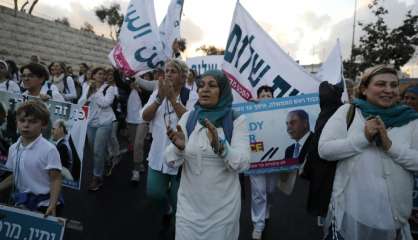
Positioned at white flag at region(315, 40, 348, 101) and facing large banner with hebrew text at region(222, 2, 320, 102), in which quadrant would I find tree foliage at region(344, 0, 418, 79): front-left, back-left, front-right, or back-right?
back-right

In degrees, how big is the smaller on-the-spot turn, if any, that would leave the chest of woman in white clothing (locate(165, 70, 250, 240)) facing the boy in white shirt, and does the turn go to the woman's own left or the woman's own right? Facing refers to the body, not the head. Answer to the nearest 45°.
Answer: approximately 45° to the woman's own right

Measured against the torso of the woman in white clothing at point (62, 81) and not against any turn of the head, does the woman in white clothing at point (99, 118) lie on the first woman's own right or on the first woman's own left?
on the first woman's own left

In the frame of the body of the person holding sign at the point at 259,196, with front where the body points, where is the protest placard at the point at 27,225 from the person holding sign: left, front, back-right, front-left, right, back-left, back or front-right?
front-right

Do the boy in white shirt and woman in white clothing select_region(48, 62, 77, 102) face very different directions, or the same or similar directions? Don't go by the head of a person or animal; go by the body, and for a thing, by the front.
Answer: same or similar directions

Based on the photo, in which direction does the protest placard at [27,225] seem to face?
toward the camera

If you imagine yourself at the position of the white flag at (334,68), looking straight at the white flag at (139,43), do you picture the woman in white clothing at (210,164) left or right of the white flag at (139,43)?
left

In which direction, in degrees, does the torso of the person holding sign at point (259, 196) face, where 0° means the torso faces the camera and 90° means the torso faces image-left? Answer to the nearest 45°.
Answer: approximately 0°

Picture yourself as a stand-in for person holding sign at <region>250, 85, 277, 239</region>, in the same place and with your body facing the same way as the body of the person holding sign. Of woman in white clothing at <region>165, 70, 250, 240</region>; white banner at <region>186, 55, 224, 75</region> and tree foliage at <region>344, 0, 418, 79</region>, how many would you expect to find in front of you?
1

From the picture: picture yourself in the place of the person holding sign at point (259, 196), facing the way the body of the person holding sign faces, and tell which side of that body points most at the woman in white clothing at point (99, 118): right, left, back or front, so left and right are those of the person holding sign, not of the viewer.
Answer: right

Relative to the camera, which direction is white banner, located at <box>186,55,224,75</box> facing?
toward the camera

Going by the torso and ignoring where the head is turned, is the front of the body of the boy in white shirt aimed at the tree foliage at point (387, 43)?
no

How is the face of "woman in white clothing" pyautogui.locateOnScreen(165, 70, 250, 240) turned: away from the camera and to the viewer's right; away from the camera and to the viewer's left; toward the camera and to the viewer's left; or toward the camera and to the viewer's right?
toward the camera and to the viewer's left

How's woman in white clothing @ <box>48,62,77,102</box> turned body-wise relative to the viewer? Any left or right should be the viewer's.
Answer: facing the viewer and to the left of the viewer

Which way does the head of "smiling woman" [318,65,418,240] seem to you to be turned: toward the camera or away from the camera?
toward the camera
